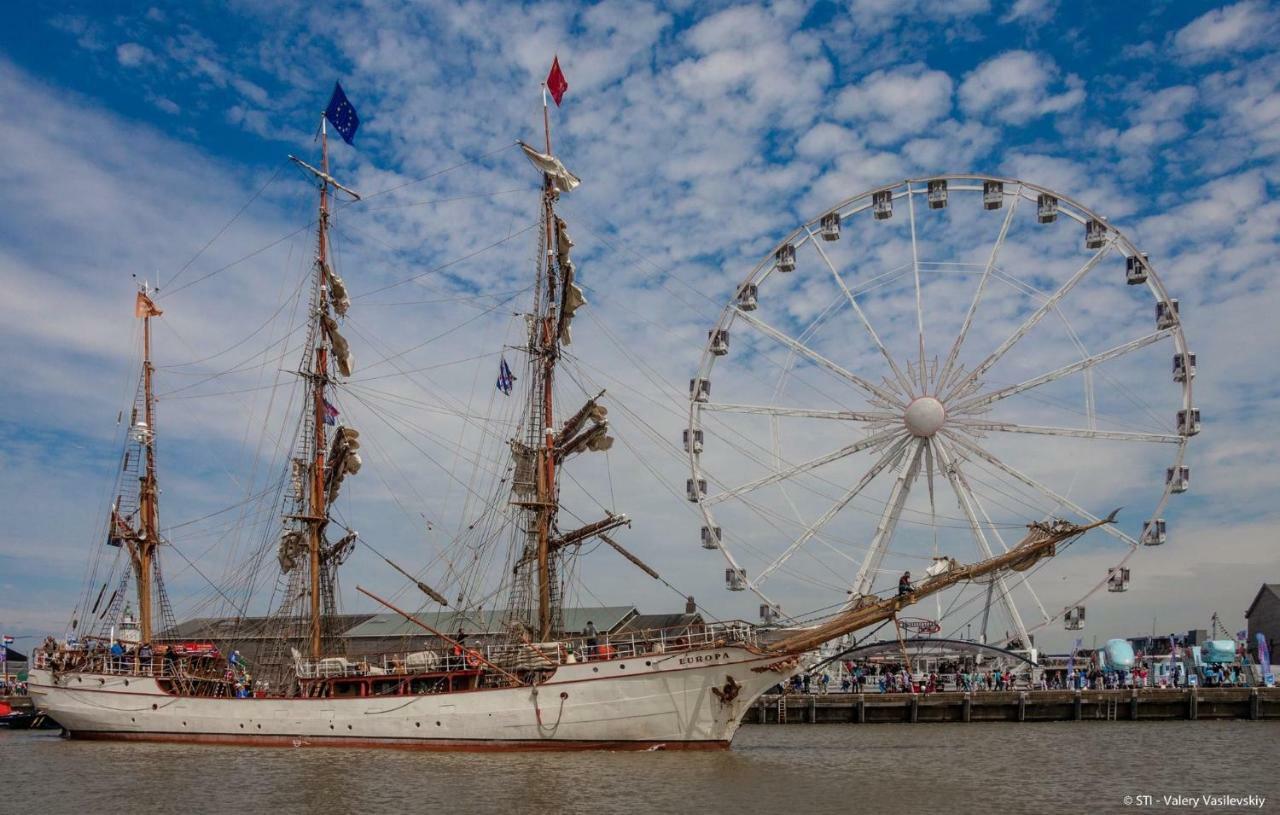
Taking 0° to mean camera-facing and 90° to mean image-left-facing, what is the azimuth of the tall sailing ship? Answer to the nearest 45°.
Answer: approximately 270°
